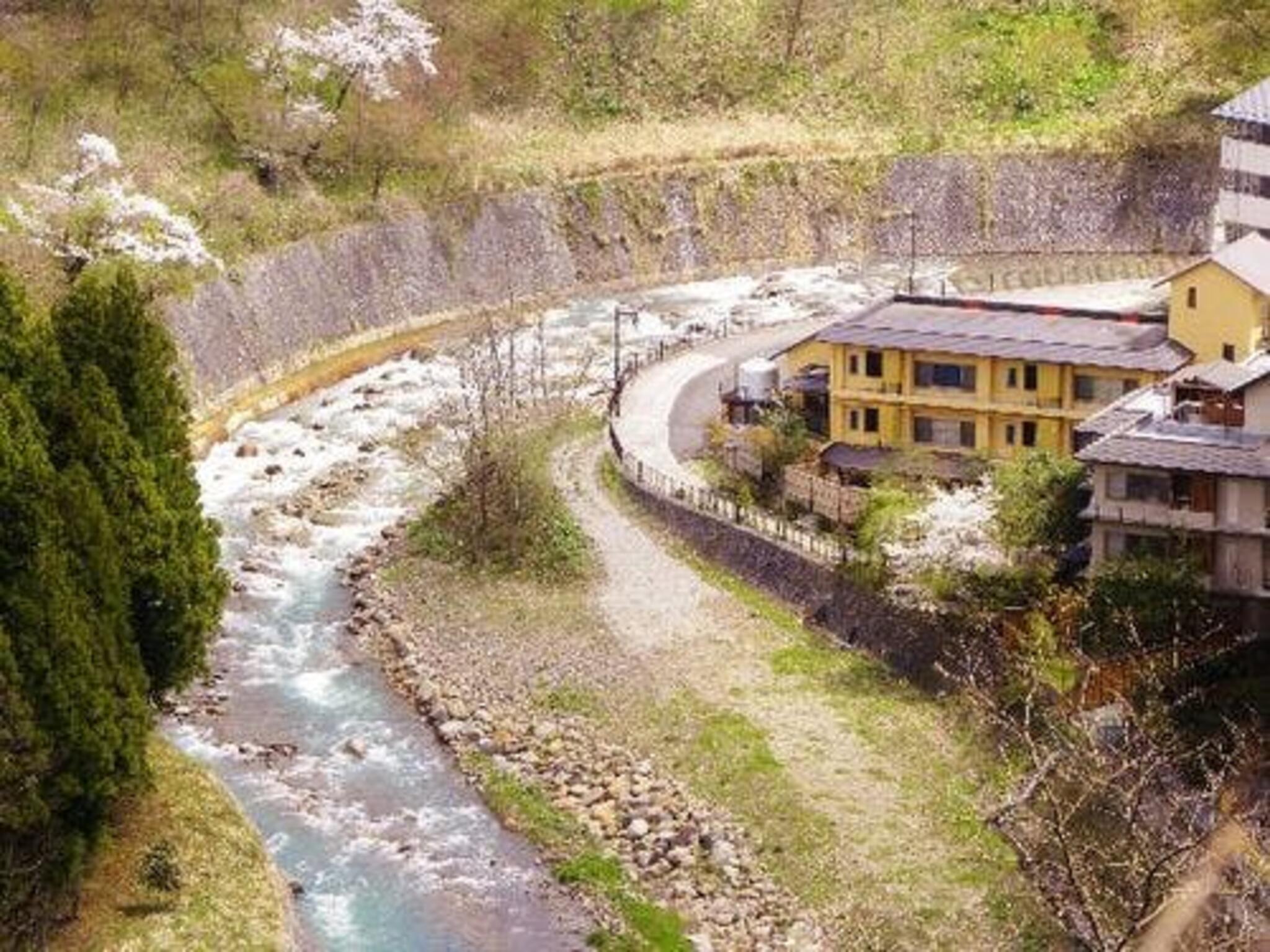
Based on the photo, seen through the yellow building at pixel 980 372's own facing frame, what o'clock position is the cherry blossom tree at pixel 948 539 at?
The cherry blossom tree is roughly at 12 o'clock from the yellow building.

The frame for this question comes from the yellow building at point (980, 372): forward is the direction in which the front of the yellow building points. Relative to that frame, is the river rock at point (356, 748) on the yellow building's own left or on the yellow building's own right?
on the yellow building's own right

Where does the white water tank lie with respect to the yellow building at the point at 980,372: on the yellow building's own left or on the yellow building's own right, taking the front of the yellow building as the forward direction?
on the yellow building's own right

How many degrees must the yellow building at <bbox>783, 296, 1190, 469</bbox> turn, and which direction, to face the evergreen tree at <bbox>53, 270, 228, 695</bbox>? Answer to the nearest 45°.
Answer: approximately 45° to its right

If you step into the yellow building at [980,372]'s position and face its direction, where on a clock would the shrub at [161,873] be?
The shrub is roughly at 1 o'clock from the yellow building.

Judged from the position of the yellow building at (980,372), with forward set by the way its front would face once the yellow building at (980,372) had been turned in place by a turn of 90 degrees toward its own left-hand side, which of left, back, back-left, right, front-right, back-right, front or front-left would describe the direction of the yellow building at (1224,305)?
front

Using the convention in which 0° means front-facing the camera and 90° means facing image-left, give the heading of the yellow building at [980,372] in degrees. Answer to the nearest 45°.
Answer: approximately 0°
